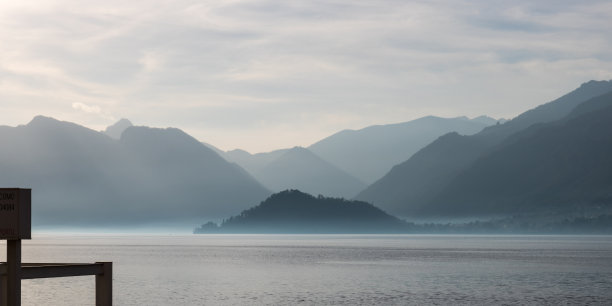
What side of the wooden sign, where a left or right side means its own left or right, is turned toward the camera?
front
